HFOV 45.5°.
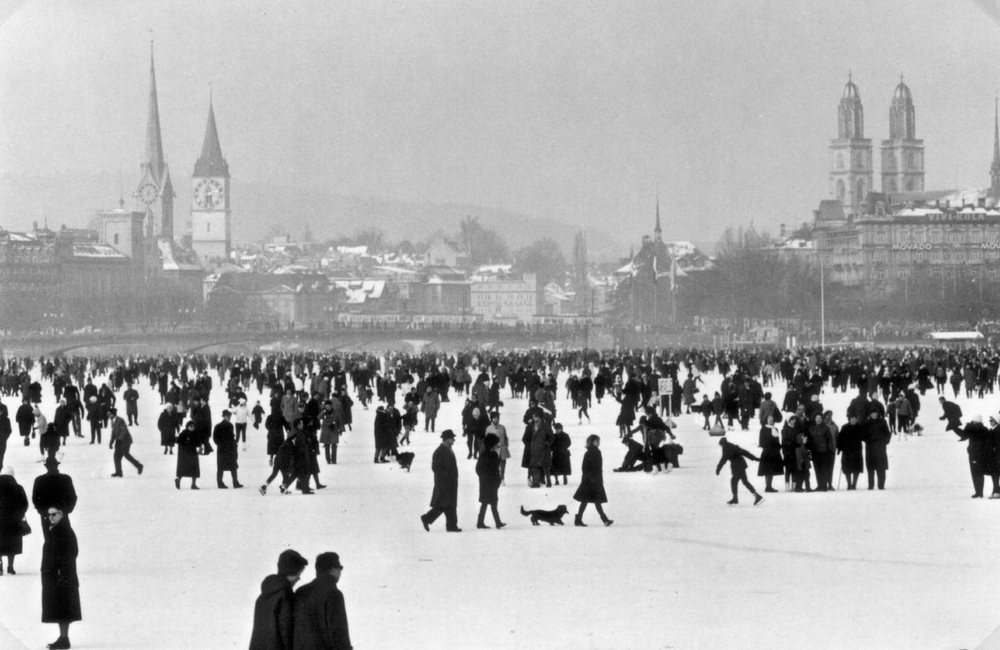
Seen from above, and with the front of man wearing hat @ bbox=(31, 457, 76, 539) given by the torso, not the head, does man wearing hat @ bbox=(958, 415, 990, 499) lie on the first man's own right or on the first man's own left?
on the first man's own right

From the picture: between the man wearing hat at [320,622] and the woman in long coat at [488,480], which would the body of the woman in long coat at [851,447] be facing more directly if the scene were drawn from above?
the man wearing hat

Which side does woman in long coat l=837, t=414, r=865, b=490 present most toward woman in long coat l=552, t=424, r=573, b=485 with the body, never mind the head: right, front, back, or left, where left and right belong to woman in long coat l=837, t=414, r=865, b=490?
right

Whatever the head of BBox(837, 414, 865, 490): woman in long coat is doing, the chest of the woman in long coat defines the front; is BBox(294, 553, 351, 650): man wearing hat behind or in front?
in front
